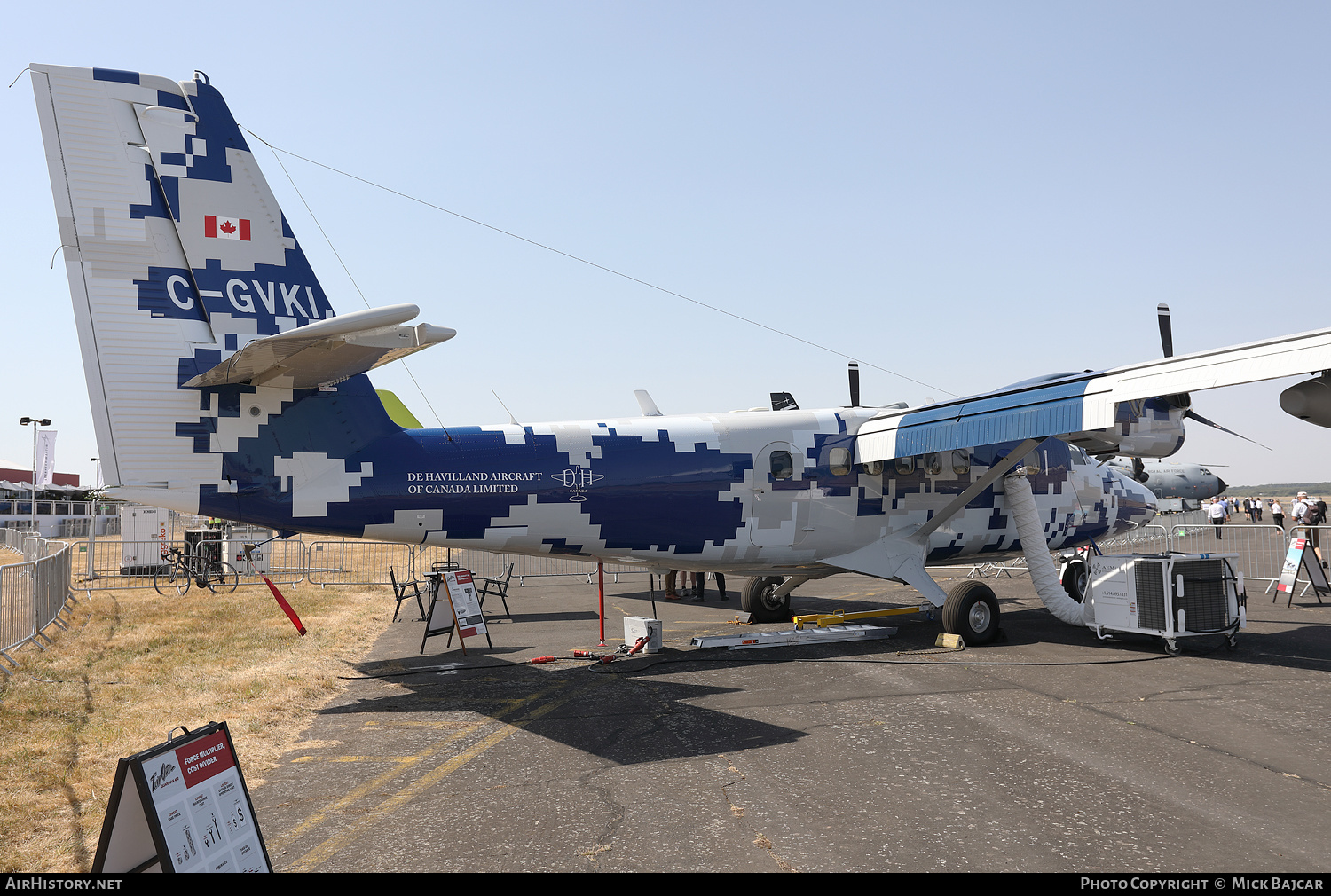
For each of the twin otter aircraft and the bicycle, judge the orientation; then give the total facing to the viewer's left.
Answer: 1

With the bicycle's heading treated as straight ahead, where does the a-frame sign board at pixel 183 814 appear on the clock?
The a-frame sign board is roughly at 9 o'clock from the bicycle.

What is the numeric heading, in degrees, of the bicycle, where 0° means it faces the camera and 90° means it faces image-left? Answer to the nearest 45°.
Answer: approximately 90°

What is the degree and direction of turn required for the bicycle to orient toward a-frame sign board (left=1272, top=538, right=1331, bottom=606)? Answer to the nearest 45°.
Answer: approximately 135° to its left

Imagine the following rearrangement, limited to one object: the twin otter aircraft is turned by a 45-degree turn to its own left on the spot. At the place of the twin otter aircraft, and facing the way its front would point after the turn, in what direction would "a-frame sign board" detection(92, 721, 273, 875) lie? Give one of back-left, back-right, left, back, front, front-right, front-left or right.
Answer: back

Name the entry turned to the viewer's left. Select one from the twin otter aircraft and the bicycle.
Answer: the bicycle

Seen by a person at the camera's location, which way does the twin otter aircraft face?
facing away from the viewer and to the right of the viewer

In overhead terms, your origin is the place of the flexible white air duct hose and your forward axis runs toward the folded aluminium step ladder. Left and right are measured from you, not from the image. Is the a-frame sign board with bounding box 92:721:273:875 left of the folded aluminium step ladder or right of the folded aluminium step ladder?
left

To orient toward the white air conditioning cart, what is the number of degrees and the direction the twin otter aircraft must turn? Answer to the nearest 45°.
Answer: approximately 45° to its right

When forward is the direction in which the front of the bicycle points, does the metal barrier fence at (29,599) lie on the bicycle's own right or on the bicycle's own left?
on the bicycle's own left

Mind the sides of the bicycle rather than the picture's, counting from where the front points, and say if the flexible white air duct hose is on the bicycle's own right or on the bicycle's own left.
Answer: on the bicycle's own left
